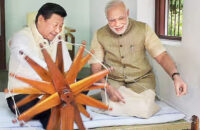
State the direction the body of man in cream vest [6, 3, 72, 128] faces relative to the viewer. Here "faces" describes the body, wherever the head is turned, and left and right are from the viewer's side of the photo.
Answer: facing the viewer and to the right of the viewer

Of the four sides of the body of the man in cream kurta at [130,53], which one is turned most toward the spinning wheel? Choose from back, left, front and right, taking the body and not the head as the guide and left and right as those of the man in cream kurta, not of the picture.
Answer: front

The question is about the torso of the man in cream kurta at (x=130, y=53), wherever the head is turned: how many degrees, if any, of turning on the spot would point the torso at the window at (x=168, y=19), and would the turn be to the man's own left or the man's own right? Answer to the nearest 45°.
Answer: approximately 135° to the man's own left

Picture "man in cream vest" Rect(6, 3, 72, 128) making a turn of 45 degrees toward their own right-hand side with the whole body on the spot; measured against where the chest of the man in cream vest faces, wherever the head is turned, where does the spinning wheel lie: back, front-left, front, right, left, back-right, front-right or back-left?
front

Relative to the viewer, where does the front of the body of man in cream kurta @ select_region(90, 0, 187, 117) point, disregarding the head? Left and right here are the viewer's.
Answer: facing the viewer

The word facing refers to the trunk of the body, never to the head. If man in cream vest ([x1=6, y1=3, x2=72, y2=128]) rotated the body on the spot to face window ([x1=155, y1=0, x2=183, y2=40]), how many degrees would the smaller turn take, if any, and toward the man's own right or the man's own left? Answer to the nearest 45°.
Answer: approximately 90° to the man's own left

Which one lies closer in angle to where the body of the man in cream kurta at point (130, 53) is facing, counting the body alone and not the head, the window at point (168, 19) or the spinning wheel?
the spinning wheel

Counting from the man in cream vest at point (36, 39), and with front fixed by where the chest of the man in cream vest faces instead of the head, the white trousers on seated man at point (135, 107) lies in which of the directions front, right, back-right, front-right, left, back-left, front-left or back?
front-left

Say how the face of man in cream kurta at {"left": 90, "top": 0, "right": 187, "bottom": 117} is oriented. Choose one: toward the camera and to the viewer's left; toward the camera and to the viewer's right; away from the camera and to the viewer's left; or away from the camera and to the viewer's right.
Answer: toward the camera and to the viewer's left

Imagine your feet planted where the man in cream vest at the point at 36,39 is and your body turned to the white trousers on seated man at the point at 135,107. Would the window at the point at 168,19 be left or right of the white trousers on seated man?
left

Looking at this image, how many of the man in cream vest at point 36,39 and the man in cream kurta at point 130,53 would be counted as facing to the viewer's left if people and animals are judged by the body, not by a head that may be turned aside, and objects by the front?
0
